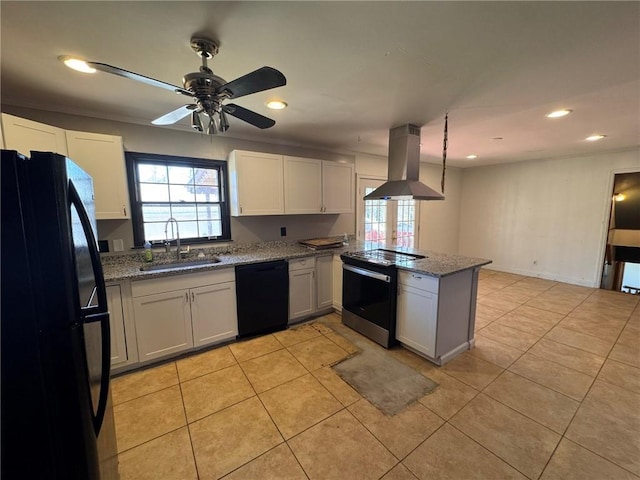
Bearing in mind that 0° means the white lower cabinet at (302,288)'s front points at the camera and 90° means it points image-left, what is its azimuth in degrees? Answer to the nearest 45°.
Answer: approximately 315°

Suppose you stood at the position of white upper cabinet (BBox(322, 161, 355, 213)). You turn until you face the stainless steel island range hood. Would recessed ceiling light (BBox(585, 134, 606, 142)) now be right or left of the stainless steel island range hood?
left

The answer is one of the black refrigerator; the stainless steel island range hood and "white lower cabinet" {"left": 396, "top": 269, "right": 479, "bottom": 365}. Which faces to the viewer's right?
the black refrigerator

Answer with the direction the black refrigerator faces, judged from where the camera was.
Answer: facing to the right of the viewer

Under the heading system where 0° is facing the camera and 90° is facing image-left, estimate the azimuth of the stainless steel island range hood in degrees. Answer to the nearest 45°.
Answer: approximately 45°

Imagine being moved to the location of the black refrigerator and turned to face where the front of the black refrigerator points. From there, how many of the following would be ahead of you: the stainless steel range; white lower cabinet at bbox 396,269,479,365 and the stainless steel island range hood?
3

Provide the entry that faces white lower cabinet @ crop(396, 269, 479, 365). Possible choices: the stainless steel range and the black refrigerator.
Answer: the black refrigerator
